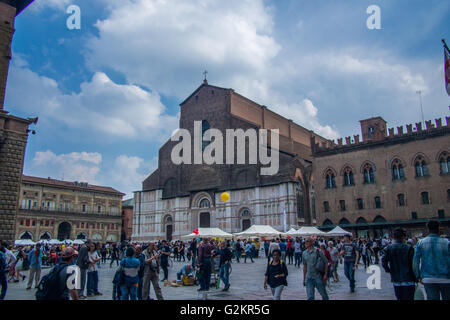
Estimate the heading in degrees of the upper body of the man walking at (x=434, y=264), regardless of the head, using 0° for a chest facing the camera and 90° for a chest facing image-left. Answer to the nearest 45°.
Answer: approximately 180°

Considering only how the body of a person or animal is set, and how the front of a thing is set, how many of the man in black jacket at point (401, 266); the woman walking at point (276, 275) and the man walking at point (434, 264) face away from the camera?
2

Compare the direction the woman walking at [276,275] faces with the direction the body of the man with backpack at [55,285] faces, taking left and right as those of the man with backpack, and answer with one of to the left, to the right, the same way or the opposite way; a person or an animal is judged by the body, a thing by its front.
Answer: the opposite way

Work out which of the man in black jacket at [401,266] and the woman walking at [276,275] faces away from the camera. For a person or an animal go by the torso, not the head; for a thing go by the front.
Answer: the man in black jacket

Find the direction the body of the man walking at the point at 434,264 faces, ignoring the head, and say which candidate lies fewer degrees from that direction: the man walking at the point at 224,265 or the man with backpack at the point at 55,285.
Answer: the man walking

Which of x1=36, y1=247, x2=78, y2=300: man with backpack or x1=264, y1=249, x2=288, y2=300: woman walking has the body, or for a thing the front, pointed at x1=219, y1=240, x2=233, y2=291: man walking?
the man with backpack

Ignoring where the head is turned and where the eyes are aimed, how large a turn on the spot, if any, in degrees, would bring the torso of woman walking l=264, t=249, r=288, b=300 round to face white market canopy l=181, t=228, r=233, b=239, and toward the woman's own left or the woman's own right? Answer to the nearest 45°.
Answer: approximately 180°

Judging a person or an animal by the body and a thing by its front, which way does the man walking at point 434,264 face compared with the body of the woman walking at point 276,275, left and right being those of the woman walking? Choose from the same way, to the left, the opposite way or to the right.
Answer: the opposite way

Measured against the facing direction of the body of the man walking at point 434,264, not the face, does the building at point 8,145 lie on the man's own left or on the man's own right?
on the man's own left

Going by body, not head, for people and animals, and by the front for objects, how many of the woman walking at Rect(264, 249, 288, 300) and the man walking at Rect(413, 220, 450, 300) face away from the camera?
1
